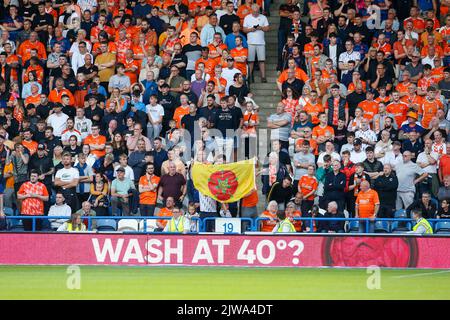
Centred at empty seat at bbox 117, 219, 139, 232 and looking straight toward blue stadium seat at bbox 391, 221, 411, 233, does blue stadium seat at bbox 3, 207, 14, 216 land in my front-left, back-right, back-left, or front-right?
back-left

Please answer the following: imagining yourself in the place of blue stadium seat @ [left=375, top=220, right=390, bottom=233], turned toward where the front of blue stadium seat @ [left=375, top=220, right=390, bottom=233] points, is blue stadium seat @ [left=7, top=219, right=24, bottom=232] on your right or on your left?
on your right

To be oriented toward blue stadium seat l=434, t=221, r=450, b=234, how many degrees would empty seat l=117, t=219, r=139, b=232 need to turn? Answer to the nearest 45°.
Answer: approximately 90° to its left

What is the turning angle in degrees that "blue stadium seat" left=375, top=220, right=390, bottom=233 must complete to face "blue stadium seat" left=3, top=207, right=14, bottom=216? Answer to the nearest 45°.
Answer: approximately 90° to its right

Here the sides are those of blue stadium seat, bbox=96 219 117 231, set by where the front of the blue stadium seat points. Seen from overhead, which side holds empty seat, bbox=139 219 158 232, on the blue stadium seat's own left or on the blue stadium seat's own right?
on the blue stadium seat's own left

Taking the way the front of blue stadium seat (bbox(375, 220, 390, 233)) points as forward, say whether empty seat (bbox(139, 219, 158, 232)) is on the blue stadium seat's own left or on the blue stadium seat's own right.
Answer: on the blue stadium seat's own right
